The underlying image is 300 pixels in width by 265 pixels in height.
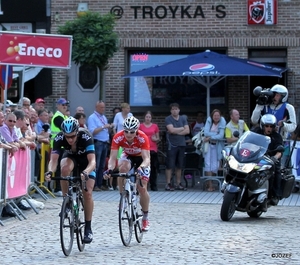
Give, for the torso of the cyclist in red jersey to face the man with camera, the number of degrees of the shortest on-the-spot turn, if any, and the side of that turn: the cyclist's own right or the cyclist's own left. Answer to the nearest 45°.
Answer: approximately 135° to the cyclist's own left

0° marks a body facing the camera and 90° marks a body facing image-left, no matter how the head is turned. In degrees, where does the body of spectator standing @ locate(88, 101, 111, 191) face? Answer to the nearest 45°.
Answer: approximately 315°

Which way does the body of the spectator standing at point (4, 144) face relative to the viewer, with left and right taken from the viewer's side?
facing to the right of the viewer

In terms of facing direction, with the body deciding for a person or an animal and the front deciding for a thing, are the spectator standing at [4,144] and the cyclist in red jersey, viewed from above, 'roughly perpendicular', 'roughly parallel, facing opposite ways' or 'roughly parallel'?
roughly perpendicular

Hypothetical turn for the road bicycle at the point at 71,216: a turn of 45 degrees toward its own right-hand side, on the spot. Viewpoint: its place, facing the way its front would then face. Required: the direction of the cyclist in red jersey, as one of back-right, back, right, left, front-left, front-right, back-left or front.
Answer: back

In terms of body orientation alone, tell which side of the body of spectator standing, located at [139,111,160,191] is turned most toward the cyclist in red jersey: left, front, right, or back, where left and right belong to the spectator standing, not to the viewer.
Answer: front

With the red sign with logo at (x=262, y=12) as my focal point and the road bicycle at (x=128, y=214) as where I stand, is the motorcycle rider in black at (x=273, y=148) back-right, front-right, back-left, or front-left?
front-right

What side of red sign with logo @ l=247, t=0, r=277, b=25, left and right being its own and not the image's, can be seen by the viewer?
front

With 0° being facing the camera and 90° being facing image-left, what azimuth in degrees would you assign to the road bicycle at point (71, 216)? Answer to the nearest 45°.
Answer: approximately 0°

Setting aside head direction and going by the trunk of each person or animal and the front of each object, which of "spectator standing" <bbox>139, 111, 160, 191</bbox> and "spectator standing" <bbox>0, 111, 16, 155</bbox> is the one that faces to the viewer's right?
"spectator standing" <bbox>0, 111, 16, 155</bbox>

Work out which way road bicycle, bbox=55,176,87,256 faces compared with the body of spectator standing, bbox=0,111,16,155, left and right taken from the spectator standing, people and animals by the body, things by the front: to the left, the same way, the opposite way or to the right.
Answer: to the right

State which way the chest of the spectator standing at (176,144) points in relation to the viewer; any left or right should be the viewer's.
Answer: facing the viewer
